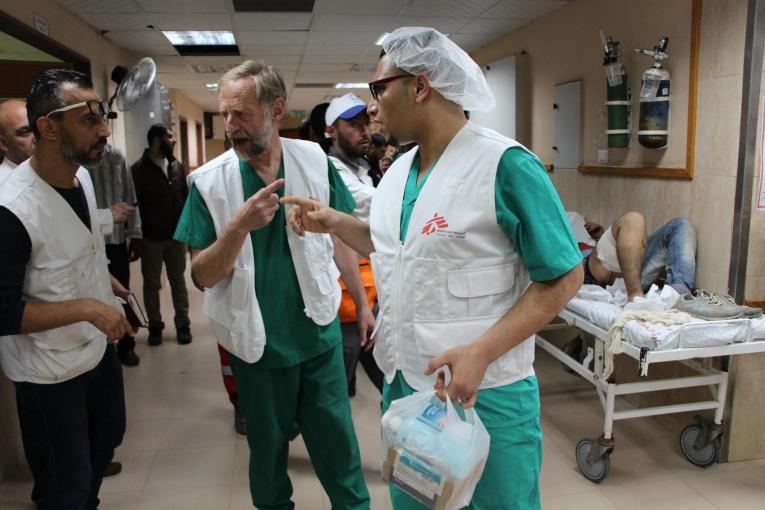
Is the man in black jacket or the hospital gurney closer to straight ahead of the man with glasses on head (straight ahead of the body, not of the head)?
the hospital gurney

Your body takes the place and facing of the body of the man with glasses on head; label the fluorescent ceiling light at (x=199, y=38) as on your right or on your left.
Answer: on your left

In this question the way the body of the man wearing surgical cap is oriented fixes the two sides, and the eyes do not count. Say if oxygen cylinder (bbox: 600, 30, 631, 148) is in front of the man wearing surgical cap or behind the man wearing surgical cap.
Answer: behind

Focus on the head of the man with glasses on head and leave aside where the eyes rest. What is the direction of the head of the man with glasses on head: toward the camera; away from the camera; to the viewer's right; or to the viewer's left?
to the viewer's right

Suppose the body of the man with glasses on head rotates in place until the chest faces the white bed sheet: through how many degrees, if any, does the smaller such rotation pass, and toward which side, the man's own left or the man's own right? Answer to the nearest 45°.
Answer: approximately 45° to the man's own left

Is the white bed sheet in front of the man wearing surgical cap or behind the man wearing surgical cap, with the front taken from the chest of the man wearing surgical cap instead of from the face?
behind

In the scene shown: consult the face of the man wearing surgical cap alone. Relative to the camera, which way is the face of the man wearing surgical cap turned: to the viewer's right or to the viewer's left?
to the viewer's left

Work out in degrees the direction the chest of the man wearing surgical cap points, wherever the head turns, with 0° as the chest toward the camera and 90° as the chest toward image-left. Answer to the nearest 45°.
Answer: approximately 45°
